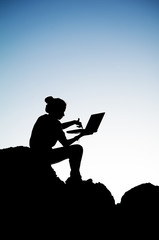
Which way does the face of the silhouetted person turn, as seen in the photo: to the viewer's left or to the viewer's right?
to the viewer's right

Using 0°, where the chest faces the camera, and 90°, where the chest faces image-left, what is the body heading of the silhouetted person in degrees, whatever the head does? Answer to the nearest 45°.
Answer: approximately 270°
